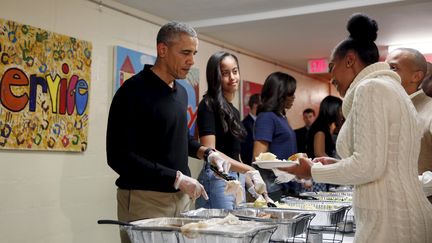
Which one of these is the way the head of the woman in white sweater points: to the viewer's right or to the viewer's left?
to the viewer's left

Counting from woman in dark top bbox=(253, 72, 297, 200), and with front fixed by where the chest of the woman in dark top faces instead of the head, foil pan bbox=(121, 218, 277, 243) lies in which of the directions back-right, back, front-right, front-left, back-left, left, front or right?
right

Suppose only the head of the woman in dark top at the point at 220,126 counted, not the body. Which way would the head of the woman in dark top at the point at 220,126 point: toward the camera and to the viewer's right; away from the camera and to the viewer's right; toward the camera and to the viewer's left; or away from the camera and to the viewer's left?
toward the camera and to the viewer's right

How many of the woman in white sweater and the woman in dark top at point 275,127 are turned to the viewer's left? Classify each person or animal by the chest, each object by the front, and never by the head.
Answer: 1

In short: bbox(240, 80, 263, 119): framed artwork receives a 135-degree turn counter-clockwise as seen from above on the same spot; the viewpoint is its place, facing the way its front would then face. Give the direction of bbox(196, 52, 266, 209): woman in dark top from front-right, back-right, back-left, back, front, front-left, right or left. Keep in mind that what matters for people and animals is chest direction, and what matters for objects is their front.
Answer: back

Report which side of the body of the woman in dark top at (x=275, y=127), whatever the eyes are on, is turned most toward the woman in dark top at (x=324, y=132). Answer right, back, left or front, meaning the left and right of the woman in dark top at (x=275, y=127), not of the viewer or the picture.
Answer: left

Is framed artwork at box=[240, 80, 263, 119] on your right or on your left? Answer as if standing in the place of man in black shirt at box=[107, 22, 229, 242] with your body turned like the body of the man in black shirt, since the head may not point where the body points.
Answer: on your left

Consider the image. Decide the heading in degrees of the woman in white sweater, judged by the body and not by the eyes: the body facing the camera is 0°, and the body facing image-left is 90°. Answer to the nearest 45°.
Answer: approximately 90°

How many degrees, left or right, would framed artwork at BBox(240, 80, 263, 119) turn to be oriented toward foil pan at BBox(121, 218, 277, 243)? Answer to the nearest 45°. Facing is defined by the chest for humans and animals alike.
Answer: approximately 45° to its right

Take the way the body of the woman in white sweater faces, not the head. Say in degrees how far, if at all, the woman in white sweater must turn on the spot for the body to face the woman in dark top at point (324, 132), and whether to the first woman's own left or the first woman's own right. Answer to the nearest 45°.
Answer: approximately 90° to the first woman's own right

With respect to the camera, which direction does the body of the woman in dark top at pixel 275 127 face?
to the viewer's right

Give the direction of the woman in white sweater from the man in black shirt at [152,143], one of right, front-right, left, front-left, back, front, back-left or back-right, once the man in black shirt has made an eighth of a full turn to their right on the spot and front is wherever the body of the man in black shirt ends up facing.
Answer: front-left

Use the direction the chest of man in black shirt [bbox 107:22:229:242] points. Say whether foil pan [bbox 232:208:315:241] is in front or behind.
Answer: in front

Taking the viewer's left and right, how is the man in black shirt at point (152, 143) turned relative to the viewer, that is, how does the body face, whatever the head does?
facing the viewer and to the right of the viewer
